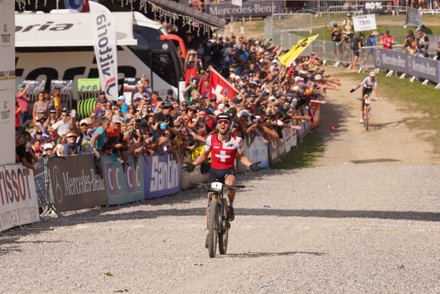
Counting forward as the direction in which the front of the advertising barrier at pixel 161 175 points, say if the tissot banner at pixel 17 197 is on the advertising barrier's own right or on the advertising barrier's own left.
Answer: on the advertising barrier's own right

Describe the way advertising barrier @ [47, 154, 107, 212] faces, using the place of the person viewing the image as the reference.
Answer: facing the viewer and to the right of the viewer

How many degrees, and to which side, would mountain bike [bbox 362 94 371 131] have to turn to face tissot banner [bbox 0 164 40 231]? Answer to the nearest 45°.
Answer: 0° — it already faces it

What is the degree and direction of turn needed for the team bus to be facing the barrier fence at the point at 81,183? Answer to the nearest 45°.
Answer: approximately 90° to its right

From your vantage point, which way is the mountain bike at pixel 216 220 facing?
toward the camera

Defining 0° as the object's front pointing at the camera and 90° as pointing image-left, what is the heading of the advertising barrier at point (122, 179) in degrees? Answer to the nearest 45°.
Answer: approximately 315°

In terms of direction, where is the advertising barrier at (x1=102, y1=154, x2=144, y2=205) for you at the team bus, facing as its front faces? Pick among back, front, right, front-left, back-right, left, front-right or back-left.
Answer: right

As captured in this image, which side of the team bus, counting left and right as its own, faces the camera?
right

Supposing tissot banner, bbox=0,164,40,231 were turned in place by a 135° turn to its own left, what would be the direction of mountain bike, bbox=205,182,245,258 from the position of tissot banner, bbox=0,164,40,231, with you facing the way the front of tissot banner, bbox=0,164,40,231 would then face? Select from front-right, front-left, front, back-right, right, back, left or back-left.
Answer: back-right

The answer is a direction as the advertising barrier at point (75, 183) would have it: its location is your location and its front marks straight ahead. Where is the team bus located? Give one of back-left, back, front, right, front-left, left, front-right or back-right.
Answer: back-left

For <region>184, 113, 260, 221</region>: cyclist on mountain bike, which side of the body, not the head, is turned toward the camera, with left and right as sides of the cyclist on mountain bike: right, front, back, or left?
front
